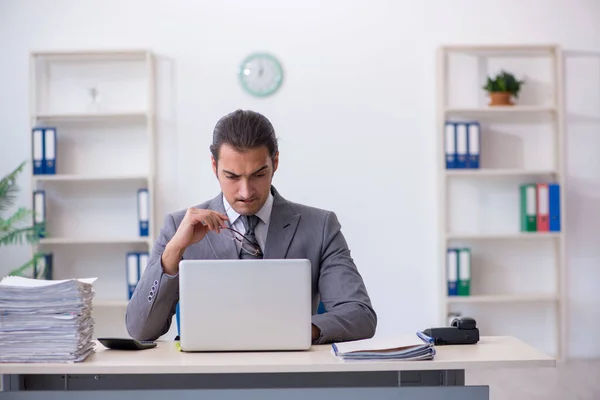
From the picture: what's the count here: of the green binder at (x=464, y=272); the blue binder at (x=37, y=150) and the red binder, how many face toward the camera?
3

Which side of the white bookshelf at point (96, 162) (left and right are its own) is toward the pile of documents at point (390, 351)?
front

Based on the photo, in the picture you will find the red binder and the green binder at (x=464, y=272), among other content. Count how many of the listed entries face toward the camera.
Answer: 2

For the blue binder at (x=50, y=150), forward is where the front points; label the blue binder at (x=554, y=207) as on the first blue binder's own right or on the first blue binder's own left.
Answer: on the first blue binder's own left

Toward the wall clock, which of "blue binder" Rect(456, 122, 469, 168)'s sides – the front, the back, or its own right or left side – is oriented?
right

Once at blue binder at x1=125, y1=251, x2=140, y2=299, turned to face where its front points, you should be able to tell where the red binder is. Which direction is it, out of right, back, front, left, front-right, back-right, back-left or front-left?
left

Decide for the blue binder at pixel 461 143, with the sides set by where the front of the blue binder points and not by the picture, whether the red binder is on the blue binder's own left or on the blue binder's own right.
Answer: on the blue binder's own left

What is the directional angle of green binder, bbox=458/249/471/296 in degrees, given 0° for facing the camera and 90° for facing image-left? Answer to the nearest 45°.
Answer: approximately 0°

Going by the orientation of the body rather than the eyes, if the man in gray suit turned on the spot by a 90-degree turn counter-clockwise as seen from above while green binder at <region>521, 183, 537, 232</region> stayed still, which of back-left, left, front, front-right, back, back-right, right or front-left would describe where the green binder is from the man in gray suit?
front-left

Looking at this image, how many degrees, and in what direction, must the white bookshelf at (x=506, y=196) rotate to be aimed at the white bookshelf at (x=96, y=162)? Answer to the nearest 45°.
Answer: approximately 90° to its right
